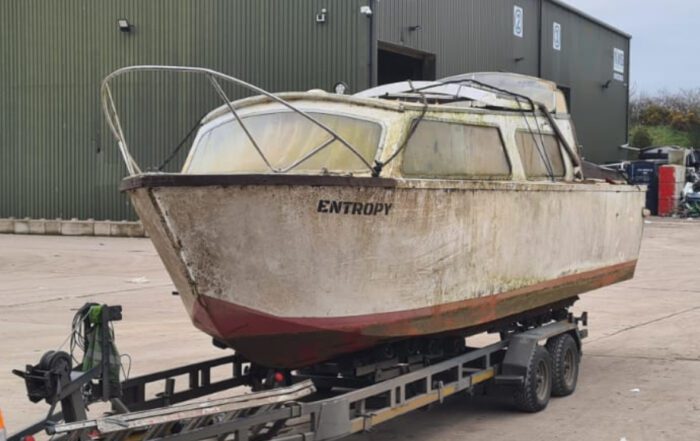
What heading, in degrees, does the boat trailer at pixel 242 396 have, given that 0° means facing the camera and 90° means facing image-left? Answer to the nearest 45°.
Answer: approximately 45°

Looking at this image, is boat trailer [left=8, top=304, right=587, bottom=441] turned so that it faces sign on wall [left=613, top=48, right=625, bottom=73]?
no

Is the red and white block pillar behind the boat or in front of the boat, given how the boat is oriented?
behind

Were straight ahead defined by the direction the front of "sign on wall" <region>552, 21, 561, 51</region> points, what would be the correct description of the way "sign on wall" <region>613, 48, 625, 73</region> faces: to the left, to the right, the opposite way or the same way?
the same way

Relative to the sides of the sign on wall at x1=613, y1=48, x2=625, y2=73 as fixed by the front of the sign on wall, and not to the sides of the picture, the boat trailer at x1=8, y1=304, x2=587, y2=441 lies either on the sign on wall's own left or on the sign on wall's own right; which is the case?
on the sign on wall's own right

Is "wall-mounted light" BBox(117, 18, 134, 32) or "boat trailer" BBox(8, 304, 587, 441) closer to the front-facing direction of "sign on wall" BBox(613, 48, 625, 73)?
the boat trailer

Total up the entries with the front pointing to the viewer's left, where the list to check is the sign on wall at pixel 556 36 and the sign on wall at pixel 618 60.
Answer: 0

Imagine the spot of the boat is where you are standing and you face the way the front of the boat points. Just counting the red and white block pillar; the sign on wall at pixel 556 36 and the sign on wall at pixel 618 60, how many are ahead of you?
0

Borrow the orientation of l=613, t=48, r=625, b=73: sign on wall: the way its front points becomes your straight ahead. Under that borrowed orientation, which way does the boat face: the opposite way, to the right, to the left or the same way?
to the right

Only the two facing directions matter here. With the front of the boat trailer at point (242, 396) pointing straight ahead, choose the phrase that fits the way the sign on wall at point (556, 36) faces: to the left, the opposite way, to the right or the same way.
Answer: to the left

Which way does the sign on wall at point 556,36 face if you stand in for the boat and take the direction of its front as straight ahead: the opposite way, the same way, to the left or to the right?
to the left

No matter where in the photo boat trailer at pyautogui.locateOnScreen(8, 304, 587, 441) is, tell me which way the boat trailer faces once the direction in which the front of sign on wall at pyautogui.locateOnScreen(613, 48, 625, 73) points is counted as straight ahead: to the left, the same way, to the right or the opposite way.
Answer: to the right

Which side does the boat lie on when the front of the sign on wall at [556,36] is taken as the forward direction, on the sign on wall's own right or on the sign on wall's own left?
on the sign on wall's own right

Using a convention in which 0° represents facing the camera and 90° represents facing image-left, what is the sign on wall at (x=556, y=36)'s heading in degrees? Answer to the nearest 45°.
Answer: approximately 315°

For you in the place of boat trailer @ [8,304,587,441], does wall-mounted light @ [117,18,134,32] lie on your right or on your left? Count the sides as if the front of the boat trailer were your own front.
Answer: on your right

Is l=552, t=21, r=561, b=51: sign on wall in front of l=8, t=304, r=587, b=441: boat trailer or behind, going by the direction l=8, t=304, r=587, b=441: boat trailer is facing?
behind

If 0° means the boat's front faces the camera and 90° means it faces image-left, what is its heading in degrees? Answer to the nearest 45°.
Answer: approximately 45°

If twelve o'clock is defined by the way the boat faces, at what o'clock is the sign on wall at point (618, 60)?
The sign on wall is roughly at 5 o'clock from the boat.

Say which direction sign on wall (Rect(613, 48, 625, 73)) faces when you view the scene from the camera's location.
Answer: facing the viewer and to the right of the viewer

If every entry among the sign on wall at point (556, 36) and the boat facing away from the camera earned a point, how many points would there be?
0
